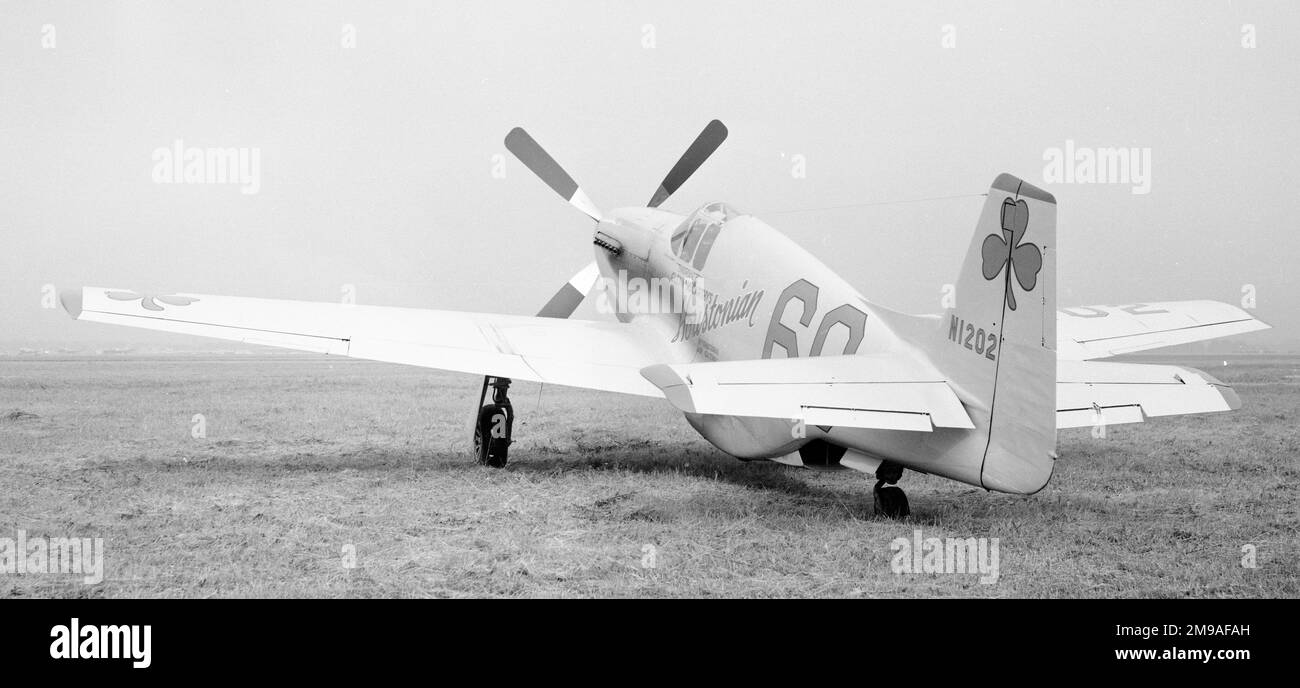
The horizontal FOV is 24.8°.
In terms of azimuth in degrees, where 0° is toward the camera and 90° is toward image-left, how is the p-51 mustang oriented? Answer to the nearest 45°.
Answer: approximately 135°
